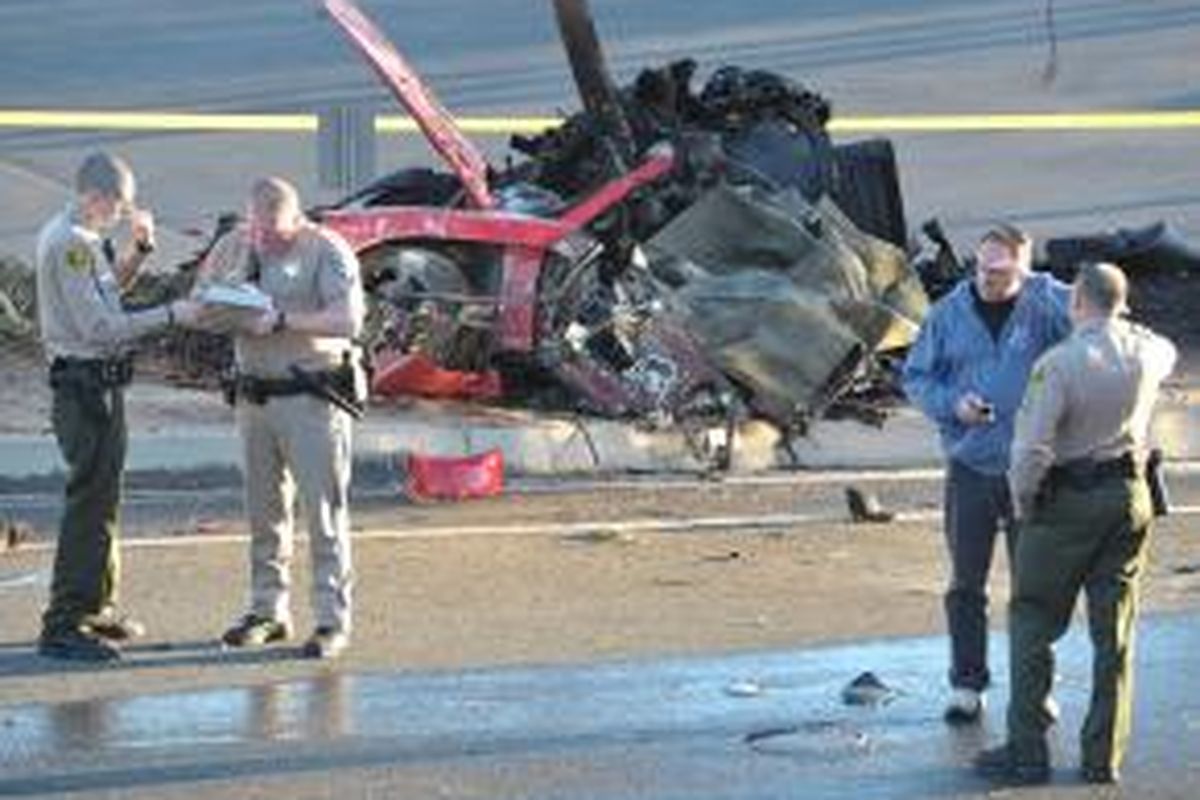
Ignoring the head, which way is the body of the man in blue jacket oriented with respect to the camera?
toward the camera

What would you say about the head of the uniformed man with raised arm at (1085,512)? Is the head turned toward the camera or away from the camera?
away from the camera

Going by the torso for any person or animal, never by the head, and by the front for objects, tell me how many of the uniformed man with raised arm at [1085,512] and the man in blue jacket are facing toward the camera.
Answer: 1

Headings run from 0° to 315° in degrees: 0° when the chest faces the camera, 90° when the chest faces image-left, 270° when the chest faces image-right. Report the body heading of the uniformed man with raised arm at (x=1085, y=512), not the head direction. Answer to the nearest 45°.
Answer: approximately 135°

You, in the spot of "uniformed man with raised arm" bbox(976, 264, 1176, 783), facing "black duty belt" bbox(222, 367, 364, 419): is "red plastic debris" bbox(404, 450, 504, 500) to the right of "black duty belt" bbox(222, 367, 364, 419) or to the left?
right

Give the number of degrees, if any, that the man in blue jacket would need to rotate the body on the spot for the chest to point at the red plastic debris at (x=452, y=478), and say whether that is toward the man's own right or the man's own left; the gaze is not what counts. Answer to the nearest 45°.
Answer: approximately 135° to the man's own right

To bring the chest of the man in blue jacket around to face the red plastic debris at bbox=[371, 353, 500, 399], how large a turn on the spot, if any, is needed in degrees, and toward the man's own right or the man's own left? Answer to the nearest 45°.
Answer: approximately 135° to the man's own right

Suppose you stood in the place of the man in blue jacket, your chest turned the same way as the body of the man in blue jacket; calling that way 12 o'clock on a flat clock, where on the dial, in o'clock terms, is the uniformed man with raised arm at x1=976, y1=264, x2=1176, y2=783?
The uniformed man with raised arm is roughly at 11 o'clock from the man in blue jacket.

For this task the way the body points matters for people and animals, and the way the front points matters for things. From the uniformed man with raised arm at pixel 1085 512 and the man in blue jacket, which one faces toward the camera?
the man in blue jacket

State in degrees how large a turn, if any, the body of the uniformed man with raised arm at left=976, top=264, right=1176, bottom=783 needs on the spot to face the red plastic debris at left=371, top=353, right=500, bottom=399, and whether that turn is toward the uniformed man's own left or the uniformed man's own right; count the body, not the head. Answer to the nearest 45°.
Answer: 0° — they already face it
